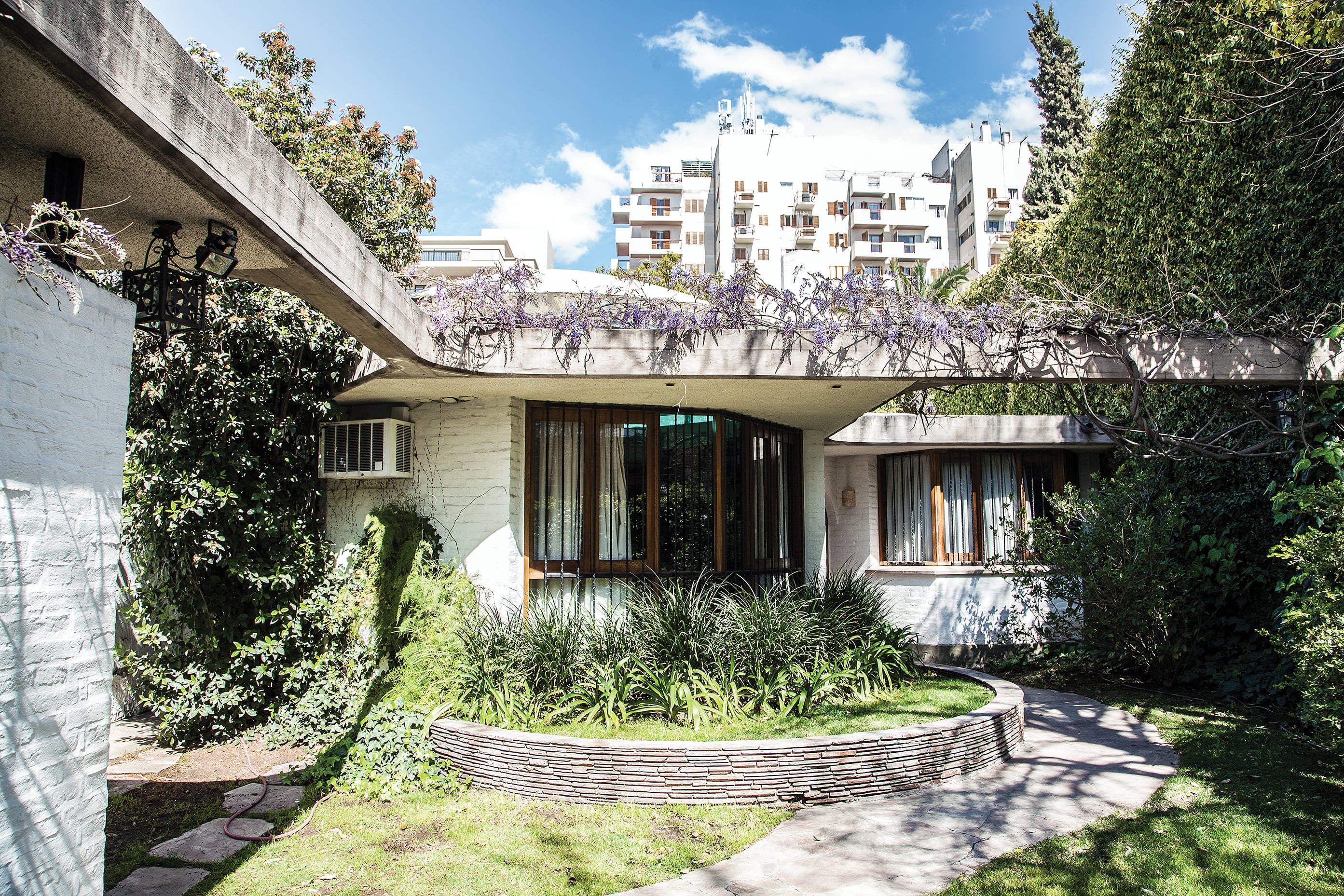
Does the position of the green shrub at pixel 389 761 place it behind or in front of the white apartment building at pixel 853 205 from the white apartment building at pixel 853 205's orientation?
in front

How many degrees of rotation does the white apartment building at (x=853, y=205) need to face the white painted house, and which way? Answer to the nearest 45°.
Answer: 0° — it already faces it

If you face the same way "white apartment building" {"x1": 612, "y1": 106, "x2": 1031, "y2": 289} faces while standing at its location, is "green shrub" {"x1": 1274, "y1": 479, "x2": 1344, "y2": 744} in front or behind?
in front

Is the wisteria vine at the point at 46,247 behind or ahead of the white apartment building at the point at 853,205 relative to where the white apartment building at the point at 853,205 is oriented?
ahead

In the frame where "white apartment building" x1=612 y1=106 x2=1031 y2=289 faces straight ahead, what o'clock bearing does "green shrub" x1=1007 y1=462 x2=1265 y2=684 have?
The green shrub is roughly at 12 o'clock from the white apartment building.

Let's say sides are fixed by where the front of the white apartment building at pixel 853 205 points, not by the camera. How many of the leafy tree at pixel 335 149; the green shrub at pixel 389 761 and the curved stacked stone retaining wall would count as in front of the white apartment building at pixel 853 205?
3

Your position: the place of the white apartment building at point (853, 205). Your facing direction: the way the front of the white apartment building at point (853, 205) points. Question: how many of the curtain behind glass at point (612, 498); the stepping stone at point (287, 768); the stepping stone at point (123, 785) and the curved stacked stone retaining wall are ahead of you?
4

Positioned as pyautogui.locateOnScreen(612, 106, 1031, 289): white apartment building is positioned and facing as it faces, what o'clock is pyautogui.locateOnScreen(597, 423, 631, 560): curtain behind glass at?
The curtain behind glass is roughly at 12 o'clock from the white apartment building.

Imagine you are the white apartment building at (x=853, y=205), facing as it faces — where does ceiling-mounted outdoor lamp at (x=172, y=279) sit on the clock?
The ceiling-mounted outdoor lamp is roughly at 12 o'clock from the white apartment building.

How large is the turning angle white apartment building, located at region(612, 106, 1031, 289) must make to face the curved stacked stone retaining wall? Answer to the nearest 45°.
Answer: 0° — it already faces it

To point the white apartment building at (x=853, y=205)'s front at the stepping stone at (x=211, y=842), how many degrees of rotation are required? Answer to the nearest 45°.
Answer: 0° — it already faces it

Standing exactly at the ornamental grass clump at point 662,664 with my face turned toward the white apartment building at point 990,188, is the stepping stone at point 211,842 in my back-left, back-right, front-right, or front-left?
back-left

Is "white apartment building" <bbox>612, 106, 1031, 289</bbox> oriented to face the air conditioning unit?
yes

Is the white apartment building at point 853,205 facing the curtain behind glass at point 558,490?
yes
